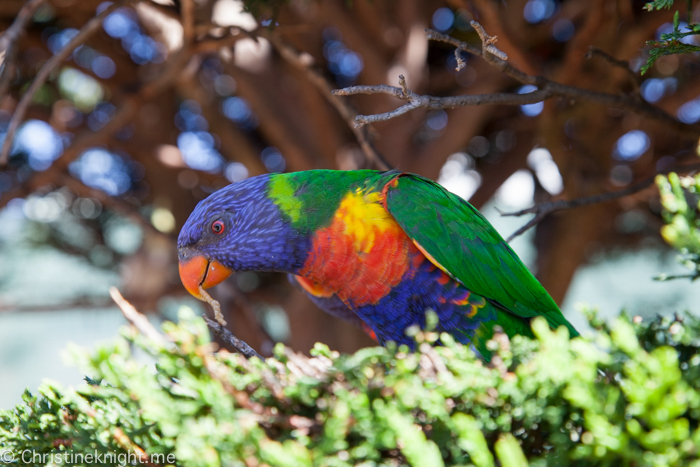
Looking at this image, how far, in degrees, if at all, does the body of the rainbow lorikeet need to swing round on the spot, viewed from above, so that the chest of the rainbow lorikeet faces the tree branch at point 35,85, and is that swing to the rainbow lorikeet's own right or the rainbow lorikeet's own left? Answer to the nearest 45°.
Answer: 0° — it already faces it

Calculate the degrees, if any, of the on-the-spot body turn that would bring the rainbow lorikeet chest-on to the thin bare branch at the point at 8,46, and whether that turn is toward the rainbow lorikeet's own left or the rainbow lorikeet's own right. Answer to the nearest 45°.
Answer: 0° — it already faces it

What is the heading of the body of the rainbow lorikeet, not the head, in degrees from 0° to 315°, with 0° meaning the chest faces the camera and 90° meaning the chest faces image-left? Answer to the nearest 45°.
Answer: approximately 90°
